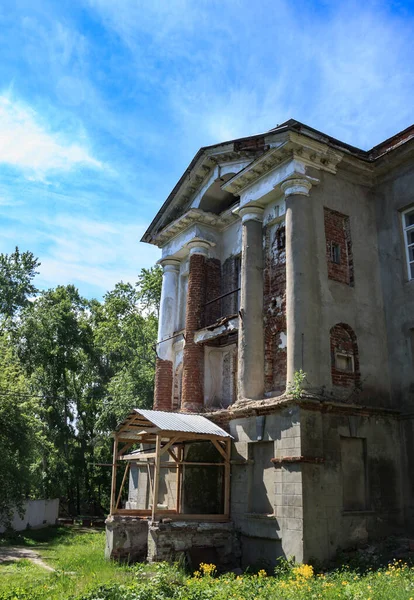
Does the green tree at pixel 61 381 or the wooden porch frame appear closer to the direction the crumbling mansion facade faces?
the wooden porch frame

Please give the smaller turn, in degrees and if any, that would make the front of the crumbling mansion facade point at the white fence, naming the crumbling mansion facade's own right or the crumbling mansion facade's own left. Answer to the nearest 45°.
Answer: approximately 90° to the crumbling mansion facade's own right

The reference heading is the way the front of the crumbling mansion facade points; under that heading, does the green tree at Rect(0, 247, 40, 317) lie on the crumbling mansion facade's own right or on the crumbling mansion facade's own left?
on the crumbling mansion facade's own right

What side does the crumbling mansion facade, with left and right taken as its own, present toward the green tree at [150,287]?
right

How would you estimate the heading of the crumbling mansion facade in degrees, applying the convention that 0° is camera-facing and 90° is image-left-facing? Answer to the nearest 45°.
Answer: approximately 45°

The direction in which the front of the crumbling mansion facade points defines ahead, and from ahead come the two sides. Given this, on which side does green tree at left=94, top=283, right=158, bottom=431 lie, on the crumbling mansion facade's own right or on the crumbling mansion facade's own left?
on the crumbling mansion facade's own right

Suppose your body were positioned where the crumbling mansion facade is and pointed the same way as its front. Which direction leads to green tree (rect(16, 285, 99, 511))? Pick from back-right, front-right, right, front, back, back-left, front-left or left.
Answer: right

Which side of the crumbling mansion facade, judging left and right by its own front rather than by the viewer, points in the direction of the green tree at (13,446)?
right
